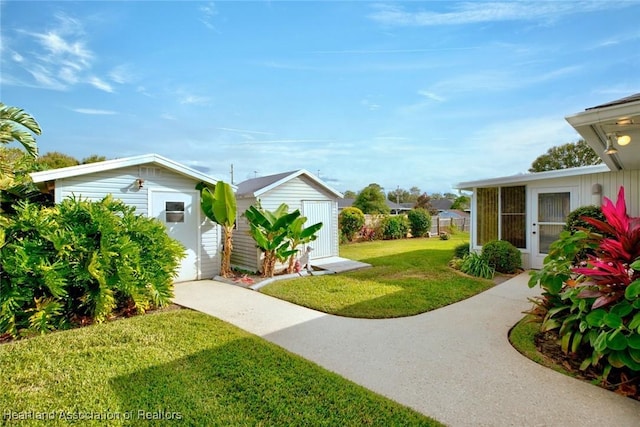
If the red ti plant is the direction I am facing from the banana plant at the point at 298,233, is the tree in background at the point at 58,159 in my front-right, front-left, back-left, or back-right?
back-right

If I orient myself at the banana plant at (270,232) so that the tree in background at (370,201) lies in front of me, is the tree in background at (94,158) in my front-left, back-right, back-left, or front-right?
front-left

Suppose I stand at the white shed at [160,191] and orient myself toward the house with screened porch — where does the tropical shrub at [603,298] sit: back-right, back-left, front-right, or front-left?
front-right

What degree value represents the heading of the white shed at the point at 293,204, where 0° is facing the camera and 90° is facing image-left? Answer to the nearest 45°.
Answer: approximately 315°

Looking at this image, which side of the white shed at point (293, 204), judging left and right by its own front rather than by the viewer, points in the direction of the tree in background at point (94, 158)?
back

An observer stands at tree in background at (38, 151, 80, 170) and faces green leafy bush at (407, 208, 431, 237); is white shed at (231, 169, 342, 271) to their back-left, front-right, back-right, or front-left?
front-right

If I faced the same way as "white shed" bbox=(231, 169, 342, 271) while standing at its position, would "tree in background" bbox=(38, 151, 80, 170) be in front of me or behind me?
behind

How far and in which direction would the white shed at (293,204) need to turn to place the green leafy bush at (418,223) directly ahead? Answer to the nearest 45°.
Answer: approximately 90° to its left

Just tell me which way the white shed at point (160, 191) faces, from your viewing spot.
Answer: facing the viewer and to the right of the viewer

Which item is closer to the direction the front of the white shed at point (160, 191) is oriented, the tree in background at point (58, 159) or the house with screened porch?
the house with screened porch

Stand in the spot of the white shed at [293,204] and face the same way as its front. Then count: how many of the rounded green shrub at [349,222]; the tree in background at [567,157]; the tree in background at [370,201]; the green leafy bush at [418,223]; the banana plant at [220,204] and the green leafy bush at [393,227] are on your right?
1

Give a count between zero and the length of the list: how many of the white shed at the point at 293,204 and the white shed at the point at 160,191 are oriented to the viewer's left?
0

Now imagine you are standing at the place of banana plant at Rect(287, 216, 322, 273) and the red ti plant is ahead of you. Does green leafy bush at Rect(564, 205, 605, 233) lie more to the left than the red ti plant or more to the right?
left
